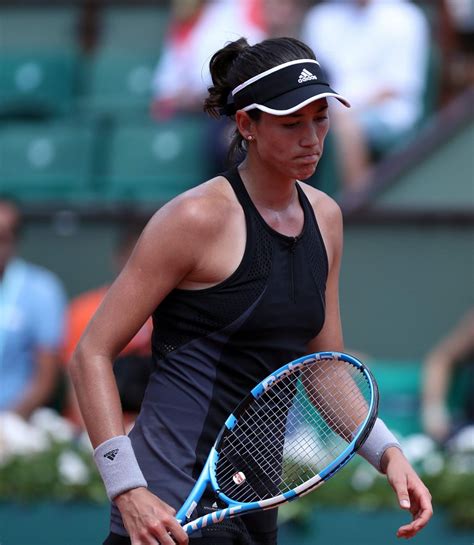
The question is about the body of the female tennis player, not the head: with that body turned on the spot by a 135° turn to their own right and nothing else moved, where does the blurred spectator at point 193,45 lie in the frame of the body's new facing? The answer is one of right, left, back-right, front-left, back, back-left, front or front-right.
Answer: right

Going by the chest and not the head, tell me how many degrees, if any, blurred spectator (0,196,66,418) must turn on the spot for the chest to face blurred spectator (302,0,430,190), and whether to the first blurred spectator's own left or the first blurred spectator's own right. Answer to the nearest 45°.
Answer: approximately 90° to the first blurred spectator's own left

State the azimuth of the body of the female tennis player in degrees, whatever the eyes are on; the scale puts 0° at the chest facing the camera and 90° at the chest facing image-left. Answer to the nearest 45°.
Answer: approximately 315°

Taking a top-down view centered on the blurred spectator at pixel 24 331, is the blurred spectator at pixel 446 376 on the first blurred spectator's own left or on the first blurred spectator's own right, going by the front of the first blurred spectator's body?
on the first blurred spectator's own left
